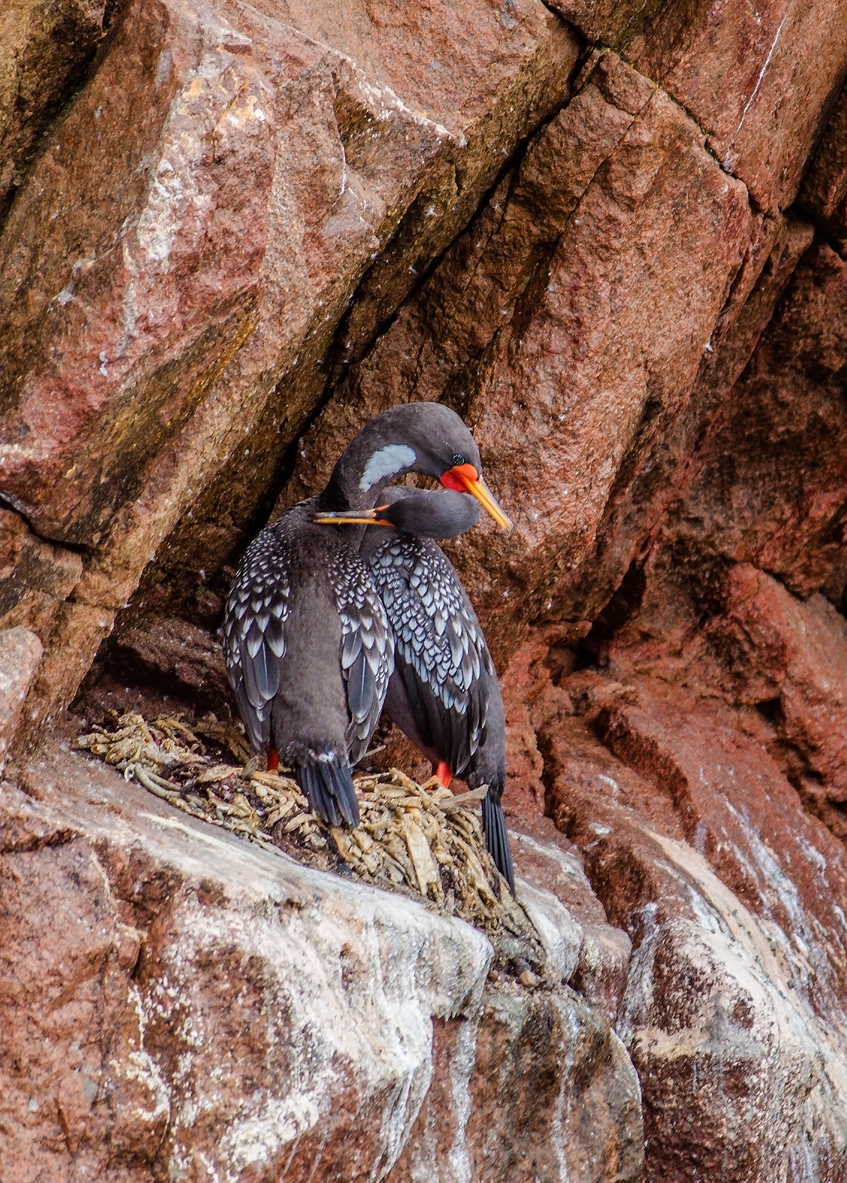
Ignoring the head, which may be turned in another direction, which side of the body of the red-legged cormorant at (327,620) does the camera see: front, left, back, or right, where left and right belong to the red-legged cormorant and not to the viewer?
back
